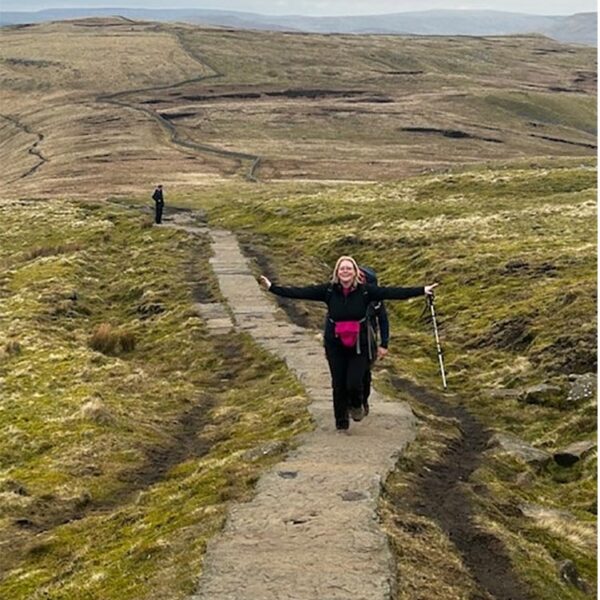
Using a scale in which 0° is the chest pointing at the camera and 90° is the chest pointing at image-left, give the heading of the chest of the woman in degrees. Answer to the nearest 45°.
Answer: approximately 0°

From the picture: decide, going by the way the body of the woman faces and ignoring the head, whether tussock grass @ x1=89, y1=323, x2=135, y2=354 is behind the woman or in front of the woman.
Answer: behind
